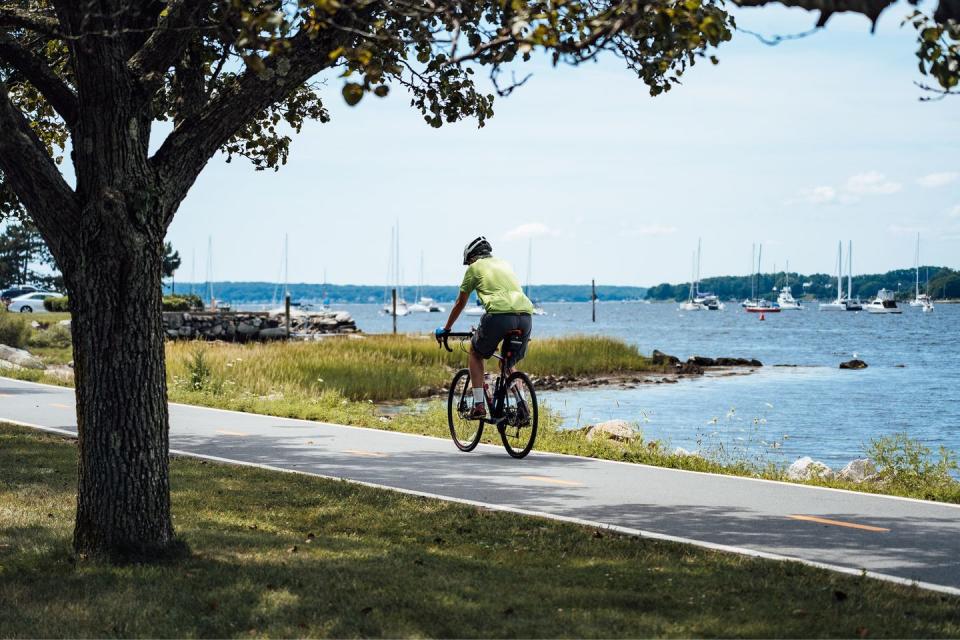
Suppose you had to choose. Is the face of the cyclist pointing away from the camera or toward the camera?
away from the camera

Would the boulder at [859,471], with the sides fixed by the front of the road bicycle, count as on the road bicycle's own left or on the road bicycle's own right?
on the road bicycle's own right
